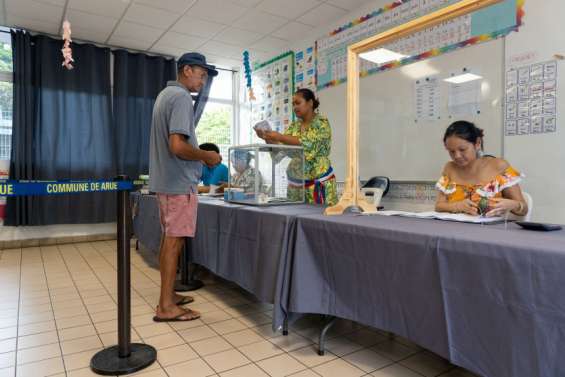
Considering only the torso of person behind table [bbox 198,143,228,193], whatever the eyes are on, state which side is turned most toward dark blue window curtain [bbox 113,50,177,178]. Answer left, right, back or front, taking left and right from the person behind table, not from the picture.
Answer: right

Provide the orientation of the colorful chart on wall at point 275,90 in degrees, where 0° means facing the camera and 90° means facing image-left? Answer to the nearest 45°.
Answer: approximately 45°

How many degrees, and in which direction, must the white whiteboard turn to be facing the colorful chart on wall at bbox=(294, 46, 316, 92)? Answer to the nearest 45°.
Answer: approximately 90° to its right

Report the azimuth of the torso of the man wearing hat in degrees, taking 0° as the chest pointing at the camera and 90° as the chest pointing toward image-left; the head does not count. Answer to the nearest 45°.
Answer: approximately 270°
